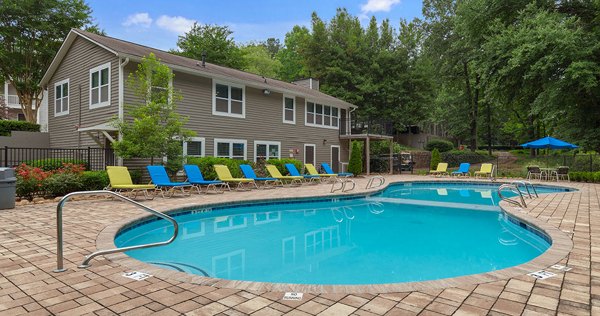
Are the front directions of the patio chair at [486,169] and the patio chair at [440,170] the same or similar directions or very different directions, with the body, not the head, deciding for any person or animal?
same or similar directions

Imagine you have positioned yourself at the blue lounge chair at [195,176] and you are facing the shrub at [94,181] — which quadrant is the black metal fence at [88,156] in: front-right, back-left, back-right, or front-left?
front-right

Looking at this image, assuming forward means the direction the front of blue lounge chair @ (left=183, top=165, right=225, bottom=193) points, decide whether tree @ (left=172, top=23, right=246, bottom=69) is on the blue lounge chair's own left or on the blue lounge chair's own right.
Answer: on the blue lounge chair's own left

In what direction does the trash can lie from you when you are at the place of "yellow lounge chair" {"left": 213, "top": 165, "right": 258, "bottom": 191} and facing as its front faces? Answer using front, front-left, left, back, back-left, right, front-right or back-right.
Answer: right

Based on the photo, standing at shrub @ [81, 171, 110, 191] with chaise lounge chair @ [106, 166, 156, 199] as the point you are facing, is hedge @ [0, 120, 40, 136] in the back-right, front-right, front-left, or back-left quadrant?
back-left

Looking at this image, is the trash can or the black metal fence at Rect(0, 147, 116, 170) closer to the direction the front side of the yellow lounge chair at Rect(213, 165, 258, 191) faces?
the trash can

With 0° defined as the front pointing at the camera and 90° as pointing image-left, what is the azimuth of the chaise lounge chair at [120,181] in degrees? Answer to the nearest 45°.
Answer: approximately 315°

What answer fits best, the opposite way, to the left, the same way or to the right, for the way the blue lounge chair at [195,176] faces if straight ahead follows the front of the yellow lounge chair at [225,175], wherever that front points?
the same way

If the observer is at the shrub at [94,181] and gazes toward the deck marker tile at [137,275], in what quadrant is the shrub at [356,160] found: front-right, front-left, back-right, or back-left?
back-left

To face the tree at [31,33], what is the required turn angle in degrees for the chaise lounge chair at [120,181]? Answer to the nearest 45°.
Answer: approximately 135° to its left

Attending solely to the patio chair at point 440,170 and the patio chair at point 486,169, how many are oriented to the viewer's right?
0

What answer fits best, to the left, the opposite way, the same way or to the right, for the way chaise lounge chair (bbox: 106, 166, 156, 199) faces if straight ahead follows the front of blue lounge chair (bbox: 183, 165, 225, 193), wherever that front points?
the same way

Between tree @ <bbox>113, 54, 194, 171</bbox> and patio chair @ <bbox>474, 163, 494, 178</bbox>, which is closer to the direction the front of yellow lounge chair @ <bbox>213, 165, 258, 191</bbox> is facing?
the patio chair

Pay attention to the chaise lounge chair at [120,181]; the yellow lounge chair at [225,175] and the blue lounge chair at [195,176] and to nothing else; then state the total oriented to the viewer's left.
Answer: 0

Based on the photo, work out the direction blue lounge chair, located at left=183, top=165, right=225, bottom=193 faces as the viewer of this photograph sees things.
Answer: facing the viewer and to the right of the viewer

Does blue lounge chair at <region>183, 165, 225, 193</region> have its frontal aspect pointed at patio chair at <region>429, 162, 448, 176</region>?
no

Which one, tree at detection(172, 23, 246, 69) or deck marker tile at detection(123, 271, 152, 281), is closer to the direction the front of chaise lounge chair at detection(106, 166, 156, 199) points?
the deck marker tile
